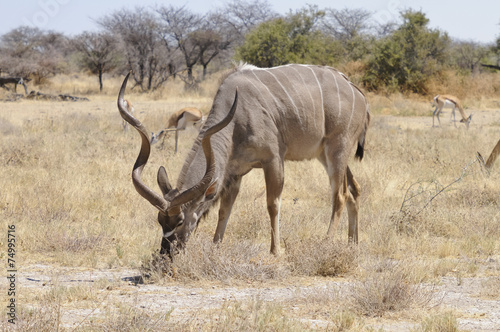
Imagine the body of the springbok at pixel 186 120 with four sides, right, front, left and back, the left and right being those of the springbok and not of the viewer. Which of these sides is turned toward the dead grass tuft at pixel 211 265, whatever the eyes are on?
left

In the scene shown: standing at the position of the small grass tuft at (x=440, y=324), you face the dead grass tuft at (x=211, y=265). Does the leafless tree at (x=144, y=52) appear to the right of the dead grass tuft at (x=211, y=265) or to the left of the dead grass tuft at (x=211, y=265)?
right

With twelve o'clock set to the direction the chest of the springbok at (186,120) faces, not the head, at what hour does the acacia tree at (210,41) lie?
The acacia tree is roughly at 3 o'clock from the springbok.

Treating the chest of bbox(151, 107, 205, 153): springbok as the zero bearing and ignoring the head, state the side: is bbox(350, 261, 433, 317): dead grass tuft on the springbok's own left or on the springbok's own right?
on the springbok's own left

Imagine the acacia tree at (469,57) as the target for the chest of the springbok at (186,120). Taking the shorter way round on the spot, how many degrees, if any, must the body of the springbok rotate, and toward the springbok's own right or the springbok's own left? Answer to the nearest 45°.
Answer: approximately 135° to the springbok's own right

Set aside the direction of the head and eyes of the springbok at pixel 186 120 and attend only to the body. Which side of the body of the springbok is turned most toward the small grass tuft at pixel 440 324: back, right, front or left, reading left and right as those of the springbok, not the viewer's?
left

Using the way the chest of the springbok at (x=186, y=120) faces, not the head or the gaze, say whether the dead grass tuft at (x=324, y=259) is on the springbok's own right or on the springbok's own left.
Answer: on the springbok's own left

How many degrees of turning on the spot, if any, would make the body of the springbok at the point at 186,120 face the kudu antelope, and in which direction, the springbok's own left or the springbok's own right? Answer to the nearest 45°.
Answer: approximately 90° to the springbok's own left

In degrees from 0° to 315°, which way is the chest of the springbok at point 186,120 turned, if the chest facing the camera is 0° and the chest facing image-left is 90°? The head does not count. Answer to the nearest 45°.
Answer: approximately 90°

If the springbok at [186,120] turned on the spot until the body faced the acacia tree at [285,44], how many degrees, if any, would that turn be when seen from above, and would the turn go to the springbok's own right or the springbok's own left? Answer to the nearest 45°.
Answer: approximately 90° to the springbok's own right

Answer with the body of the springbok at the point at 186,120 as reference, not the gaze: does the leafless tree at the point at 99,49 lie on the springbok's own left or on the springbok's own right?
on the springbok's own right

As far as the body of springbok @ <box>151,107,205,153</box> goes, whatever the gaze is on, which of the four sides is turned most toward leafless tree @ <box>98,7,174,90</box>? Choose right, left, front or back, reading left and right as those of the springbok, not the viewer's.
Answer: right
